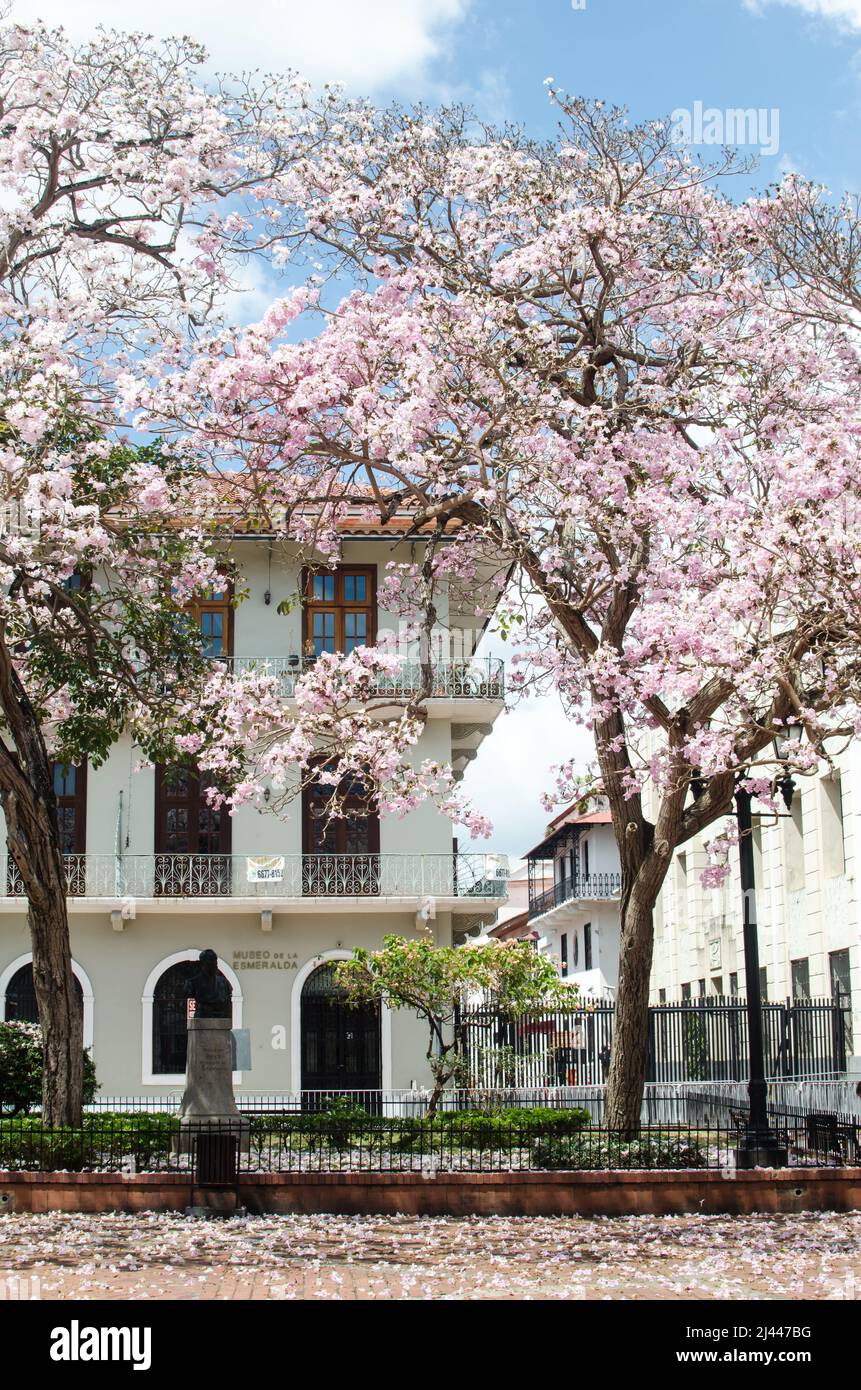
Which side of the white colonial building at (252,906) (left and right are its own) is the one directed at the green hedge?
front

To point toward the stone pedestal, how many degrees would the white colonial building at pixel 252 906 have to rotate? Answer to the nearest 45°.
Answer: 0° — it already faces it

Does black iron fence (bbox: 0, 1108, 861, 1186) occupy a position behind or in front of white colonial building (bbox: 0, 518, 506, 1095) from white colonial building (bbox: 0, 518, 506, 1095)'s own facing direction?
in front

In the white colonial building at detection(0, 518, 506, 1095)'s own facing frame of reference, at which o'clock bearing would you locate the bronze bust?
The bronze bust is roughly at 12 o'clock from the white colonial building.

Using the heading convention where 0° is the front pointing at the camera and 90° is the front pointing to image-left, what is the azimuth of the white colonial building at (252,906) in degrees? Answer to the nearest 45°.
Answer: approximately 0°

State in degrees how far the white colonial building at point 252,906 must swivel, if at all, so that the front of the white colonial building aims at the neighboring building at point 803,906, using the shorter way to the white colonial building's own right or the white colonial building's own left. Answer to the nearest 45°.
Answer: approximately 90° to the white colonial building's own left

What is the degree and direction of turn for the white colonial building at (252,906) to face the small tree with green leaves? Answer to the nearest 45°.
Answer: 0° — it already faces it

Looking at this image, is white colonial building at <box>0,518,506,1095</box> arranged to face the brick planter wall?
yes
